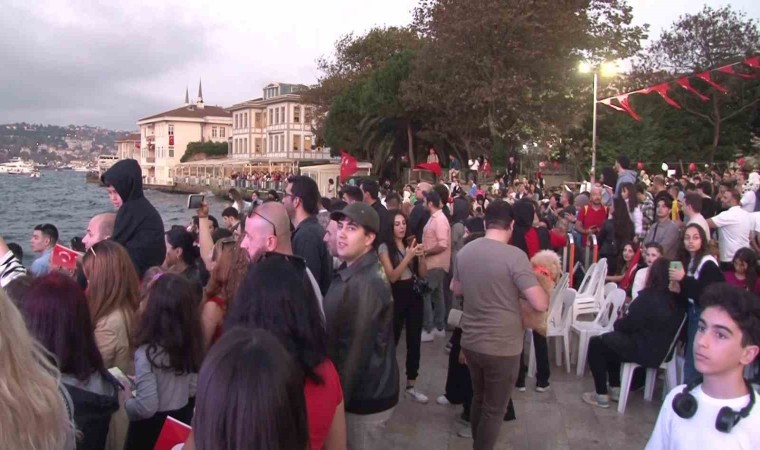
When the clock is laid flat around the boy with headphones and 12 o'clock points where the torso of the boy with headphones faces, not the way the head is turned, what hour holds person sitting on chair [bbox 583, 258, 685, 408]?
The person sitting on chair is roughly at 4 o'clock from the boy with headphones.

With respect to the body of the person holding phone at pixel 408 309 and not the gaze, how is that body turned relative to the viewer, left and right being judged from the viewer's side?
facing the viewer and to the right of the viewer

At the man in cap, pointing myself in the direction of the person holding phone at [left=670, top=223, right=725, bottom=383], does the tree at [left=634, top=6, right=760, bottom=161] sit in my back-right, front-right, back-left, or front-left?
front-left

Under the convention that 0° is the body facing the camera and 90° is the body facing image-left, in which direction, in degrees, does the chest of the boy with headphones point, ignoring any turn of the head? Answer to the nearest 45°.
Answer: approximately 45°

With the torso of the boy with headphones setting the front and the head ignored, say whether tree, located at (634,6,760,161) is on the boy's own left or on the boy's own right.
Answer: on the boy's own right

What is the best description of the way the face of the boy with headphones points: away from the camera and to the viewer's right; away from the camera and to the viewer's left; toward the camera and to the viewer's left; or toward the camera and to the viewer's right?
toward the camera and to the viewer's left

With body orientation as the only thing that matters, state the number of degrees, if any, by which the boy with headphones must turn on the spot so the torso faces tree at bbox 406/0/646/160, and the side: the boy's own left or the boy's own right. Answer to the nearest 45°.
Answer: approximately 135° to the boy's own right

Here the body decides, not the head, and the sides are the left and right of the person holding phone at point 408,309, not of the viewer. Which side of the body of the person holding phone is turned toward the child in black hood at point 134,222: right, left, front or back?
right

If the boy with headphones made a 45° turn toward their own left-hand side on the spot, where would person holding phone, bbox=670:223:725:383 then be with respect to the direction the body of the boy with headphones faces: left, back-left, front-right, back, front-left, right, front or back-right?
back

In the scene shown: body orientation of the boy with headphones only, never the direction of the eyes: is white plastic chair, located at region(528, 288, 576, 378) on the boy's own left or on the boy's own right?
on the boy's own right
